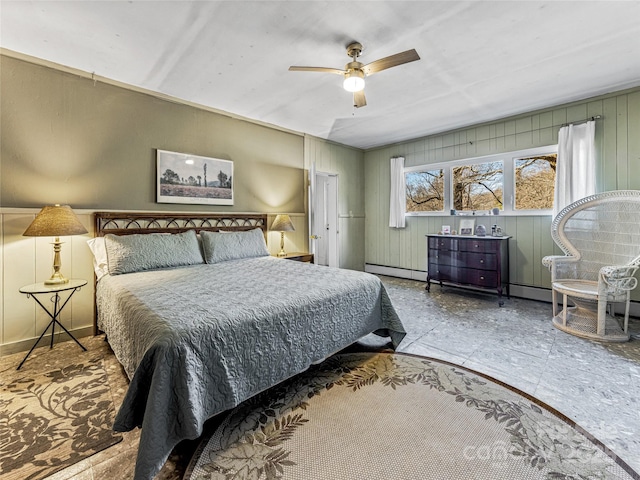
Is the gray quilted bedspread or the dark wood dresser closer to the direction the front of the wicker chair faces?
the gray quilted bedspread

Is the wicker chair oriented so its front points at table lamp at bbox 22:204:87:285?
yes

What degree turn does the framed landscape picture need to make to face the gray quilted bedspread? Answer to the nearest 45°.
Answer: approximately 45° to its right

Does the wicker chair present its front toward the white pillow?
yes

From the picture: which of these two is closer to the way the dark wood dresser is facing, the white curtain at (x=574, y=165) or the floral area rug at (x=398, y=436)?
the floral area rug
